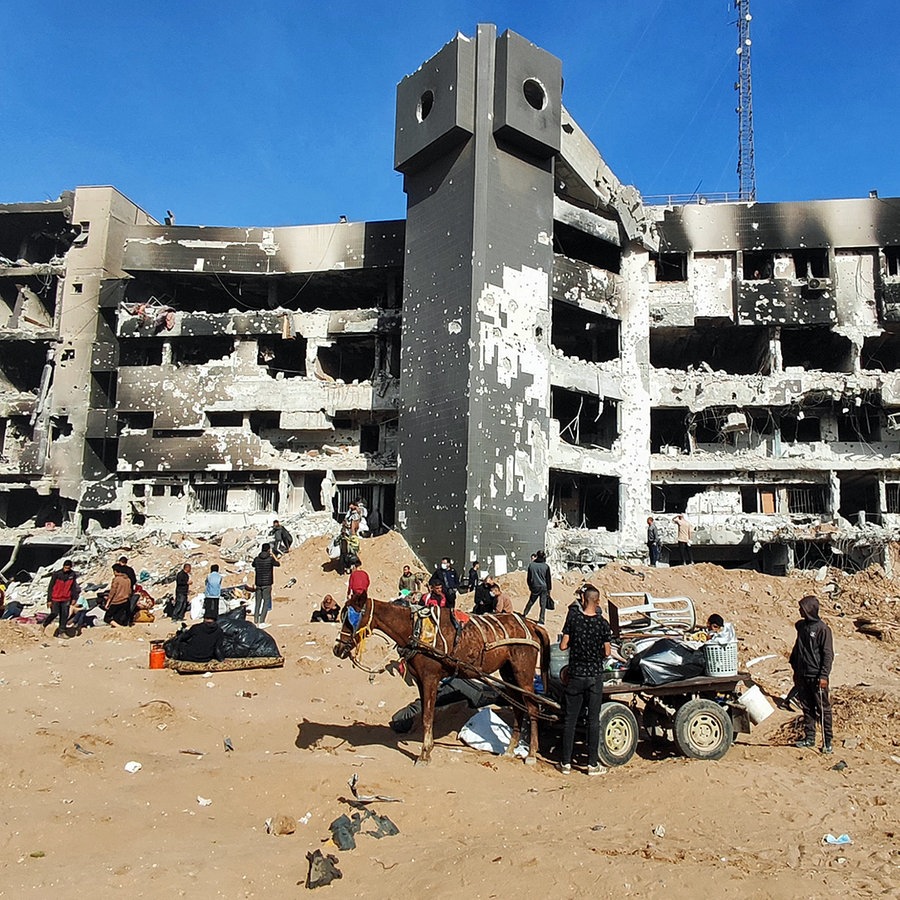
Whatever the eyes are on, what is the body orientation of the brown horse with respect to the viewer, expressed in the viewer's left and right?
facing to the left of the viewer

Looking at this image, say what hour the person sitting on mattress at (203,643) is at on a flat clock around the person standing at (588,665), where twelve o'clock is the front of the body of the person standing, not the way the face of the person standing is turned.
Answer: The person sitting on mattress is roughly at 10 o'clock from the person standing.

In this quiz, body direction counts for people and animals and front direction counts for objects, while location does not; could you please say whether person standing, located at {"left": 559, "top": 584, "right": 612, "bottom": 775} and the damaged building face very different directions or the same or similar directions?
very different directions

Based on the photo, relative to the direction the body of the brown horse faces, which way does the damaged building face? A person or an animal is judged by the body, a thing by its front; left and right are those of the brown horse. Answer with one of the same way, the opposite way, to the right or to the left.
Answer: to the left

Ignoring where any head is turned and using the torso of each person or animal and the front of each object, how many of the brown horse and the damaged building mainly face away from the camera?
0

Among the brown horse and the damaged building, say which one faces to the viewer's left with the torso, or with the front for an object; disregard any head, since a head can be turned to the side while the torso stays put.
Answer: the brown horse

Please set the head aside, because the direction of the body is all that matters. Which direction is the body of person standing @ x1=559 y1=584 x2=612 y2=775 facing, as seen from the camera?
away from the camera

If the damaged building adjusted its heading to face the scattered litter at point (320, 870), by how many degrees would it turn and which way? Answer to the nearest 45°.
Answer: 0° — it already faces it

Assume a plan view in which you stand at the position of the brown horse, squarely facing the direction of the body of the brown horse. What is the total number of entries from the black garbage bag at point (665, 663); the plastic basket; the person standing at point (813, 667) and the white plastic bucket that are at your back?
4

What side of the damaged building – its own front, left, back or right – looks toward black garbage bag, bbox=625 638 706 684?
front
